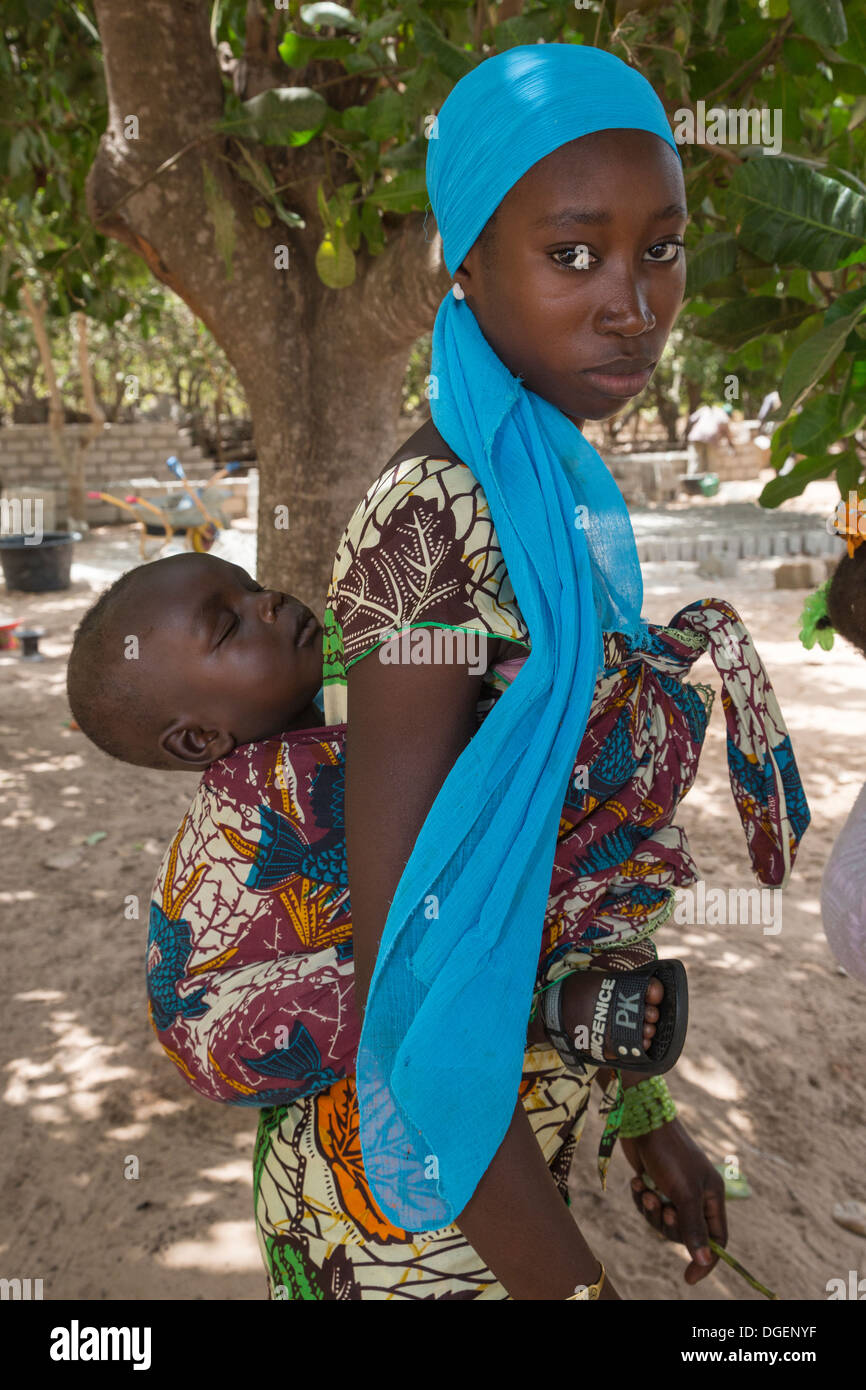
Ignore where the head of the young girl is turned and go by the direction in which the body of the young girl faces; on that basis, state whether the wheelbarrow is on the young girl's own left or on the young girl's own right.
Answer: on the young girl's own left

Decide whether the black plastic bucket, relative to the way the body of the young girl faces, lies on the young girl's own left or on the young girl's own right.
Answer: on the young girl's own left

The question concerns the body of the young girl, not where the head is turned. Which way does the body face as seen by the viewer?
to the viewer's right

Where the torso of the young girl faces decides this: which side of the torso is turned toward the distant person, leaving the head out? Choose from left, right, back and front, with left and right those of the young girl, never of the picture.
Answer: left

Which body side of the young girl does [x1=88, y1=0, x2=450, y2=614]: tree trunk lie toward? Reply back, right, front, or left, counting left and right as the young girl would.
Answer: left
